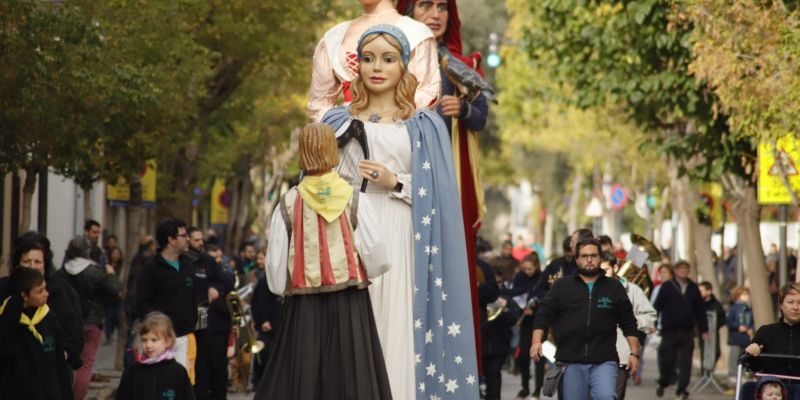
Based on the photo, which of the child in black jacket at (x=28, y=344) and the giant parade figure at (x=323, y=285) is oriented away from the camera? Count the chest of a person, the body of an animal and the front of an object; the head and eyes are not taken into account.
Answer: the giant parade figure

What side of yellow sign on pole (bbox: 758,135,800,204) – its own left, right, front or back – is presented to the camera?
front

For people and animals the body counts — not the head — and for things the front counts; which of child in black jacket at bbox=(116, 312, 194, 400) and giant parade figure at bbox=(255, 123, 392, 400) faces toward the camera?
the child in black jacket

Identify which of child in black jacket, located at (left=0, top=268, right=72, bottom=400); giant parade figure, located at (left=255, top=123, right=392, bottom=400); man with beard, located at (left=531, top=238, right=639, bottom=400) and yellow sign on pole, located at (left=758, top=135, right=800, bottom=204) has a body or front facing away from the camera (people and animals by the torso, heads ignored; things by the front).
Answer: the giant parade figure

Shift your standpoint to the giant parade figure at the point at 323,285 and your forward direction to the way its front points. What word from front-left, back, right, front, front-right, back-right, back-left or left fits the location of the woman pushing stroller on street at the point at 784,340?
front-right

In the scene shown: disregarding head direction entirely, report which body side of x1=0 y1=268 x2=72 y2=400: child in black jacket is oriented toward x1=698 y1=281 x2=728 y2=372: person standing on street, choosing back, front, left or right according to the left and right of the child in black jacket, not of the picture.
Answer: left

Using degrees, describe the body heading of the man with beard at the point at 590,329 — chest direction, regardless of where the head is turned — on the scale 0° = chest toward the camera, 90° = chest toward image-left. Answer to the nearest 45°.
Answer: approximately 0°

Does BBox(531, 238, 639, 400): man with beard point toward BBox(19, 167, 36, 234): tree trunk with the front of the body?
no

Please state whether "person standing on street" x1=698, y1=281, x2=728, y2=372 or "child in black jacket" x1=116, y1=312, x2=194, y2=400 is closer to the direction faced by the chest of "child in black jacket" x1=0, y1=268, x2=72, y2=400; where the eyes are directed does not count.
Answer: the child in black jacket

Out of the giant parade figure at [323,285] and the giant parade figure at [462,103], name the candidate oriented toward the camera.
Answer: the giant parade figure at [462,103]

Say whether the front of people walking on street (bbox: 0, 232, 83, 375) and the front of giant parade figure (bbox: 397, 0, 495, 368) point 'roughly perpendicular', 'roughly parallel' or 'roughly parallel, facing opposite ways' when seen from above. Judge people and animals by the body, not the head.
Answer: roughly parallel

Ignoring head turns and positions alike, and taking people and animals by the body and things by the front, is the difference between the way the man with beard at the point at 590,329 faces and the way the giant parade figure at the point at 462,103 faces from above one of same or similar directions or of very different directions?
same or similar directions

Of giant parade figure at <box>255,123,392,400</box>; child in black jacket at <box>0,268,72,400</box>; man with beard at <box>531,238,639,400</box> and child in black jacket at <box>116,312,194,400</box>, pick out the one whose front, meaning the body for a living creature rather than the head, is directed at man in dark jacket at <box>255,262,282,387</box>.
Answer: the giant parade figure

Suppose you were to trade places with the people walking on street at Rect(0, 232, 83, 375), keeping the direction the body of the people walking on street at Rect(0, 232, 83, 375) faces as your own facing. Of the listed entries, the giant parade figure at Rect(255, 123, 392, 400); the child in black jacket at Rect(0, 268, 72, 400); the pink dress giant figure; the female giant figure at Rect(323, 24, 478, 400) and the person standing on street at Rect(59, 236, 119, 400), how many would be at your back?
1

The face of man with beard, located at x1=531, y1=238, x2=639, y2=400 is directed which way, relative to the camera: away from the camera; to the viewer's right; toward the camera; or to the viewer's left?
toward the camera

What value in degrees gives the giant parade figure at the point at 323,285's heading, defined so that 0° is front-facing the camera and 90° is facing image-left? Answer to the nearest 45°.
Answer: approximately 180°

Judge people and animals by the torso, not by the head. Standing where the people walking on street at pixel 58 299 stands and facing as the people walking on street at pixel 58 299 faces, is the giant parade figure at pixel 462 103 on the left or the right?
on their left

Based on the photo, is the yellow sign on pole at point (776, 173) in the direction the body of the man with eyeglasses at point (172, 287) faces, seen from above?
no
